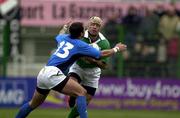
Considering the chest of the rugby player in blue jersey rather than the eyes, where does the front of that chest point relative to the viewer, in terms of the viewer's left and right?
facing away from the viewer and to the right of the viewer

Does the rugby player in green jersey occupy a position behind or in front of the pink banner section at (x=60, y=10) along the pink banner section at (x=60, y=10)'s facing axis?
in front

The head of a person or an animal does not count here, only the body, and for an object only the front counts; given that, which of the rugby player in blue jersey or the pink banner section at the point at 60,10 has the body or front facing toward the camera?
the pink banner section

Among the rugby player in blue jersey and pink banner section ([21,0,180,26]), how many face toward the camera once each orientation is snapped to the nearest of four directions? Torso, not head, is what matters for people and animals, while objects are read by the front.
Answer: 1

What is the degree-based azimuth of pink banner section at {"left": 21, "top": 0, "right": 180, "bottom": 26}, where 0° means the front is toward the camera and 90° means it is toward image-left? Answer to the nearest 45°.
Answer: approximately 0°

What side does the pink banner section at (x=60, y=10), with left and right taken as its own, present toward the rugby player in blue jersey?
front

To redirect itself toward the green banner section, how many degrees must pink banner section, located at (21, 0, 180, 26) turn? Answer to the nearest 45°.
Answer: approximately 45° to its right

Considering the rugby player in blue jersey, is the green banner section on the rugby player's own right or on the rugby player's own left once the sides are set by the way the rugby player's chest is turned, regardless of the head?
on the rugby player's own left
